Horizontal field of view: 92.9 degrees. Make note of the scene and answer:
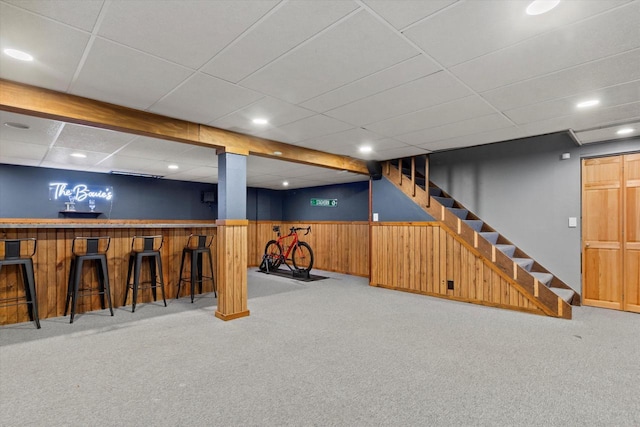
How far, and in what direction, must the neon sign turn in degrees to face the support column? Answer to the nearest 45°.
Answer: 0° — it already faces it

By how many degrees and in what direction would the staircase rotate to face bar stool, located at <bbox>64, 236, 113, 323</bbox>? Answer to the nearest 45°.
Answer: approximately 135° to its right

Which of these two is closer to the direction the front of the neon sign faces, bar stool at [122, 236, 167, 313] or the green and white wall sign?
the bar stool

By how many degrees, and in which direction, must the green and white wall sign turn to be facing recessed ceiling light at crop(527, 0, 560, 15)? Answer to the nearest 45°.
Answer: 0° — it already faces it

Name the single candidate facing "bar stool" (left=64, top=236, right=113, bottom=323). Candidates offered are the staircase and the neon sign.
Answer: the neon sign

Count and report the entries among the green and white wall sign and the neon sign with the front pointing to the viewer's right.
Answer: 0

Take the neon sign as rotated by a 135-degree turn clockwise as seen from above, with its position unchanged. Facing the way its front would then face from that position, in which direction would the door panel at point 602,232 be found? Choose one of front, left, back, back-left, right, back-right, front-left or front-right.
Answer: back

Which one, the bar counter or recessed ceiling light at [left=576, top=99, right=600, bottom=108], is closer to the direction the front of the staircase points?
the recessed ceiling light

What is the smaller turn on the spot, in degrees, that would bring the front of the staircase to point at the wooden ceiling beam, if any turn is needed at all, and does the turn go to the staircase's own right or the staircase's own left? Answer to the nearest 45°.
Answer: approximately 135° to the staircase's own right

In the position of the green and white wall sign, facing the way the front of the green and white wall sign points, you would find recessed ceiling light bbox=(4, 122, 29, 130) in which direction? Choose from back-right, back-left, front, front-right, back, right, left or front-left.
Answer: front-right
